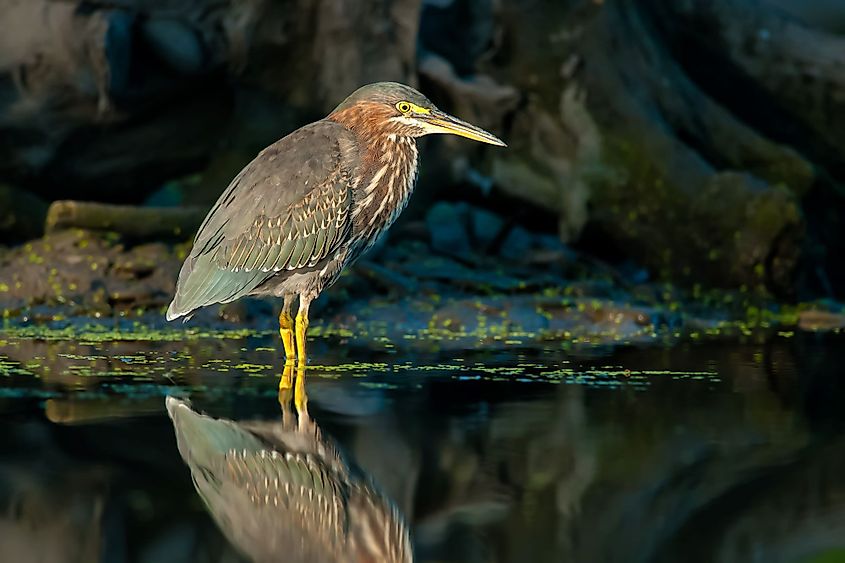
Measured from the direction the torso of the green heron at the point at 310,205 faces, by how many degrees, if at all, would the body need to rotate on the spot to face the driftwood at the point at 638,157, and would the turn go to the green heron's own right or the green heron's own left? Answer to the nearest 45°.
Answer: approximately 45° to the green heron's own left

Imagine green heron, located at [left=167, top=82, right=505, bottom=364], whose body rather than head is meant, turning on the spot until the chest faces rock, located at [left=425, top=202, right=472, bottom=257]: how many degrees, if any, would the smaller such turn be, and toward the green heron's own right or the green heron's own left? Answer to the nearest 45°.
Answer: approximately 90° to the green heron's own left

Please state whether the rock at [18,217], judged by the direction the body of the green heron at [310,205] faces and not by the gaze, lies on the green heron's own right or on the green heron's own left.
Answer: on the green heron's own left

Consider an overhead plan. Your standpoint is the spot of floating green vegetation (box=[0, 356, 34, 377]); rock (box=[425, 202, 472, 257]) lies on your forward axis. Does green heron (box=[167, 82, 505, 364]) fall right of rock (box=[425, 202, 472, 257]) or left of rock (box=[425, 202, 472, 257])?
right

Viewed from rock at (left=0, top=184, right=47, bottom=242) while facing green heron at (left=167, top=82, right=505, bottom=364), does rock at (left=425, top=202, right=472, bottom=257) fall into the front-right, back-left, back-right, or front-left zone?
front-left

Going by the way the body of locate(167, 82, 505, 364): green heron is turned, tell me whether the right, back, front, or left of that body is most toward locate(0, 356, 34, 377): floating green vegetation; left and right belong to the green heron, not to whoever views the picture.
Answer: back

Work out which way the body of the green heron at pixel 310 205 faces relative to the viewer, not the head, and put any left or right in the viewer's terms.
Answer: facing to the right of the viewer

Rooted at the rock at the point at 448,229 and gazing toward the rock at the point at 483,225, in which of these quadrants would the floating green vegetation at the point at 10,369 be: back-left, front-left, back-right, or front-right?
back-right
